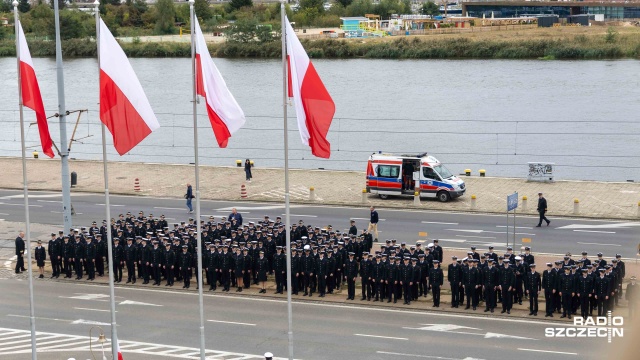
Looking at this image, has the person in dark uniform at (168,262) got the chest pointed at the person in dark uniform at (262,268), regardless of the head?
no

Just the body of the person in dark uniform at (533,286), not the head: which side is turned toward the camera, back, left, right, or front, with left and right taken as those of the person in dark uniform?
front

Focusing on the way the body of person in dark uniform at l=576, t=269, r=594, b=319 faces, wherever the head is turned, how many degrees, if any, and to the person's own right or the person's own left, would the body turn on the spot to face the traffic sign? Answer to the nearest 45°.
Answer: approximately 135° to the person's own right

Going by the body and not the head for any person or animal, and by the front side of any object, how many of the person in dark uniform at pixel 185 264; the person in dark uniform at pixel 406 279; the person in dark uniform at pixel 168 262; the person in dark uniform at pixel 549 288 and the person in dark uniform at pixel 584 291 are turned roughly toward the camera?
5

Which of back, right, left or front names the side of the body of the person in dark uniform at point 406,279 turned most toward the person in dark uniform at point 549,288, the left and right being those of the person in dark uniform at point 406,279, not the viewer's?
left

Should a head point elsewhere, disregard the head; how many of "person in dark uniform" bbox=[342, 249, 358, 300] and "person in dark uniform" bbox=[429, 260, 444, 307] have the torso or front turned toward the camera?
2

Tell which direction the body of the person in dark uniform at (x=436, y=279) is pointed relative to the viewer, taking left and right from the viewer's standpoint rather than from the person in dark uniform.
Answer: facing the viewer

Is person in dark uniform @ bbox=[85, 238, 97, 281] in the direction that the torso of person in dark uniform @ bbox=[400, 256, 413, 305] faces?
no

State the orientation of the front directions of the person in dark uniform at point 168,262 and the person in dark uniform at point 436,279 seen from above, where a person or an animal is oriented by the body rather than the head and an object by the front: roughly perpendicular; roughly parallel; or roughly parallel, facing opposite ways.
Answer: roughly parallel

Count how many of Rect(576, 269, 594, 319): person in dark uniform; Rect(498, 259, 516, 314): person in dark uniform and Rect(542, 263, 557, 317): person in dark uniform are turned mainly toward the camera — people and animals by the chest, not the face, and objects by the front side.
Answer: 3

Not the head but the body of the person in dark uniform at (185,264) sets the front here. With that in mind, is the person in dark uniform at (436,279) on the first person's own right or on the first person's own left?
on the first person's own left

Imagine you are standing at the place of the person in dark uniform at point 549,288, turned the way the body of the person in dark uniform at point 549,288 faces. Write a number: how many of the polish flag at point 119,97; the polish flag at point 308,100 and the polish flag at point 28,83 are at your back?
0

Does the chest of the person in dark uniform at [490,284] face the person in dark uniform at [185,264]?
no

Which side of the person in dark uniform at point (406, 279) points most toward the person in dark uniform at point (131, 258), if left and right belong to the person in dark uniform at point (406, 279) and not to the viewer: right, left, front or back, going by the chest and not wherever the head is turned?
right

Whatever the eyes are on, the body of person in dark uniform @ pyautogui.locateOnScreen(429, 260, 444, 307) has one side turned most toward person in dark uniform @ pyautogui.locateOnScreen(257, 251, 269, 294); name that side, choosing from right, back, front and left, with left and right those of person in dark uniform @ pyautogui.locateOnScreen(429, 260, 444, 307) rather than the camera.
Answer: right

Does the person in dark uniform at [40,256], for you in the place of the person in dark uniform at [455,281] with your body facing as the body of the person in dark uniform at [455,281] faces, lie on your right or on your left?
on your right

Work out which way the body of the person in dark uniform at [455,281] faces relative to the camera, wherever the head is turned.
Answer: toward the camera

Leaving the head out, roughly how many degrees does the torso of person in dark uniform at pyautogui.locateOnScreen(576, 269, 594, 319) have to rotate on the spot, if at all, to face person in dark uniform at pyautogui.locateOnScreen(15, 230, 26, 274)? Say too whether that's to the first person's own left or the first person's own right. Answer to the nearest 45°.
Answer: approximately 90° to the first person's own right
